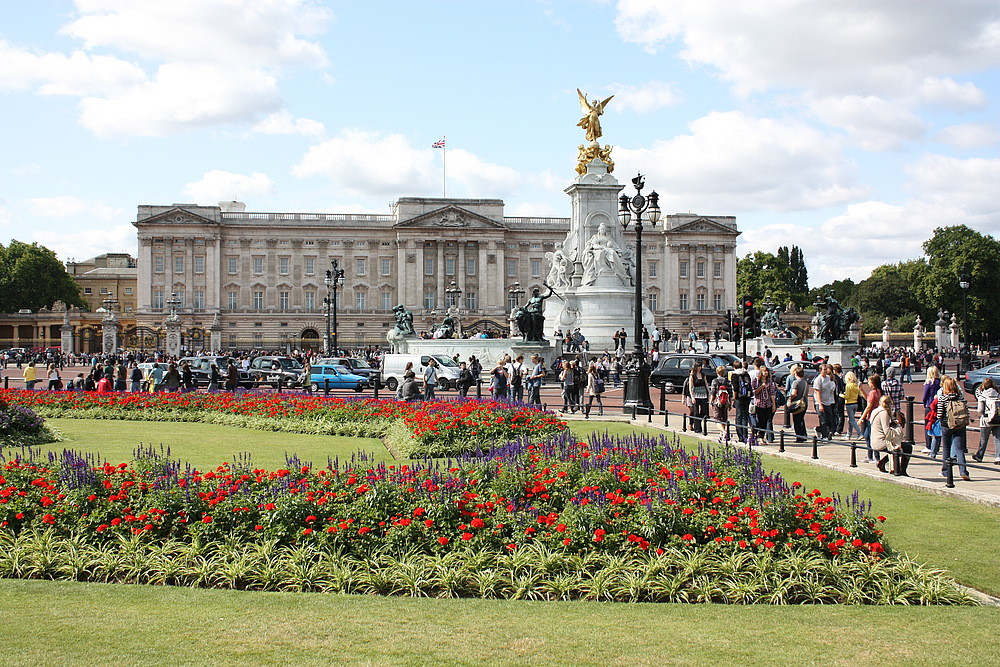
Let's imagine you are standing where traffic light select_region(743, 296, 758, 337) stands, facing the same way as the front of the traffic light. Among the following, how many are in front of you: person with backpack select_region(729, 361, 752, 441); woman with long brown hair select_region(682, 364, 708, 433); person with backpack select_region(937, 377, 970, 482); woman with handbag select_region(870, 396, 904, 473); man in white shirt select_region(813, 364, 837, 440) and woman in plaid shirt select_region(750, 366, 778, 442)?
6

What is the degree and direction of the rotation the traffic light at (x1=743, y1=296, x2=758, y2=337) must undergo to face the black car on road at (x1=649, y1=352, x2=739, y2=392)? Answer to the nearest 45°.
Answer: approximately 90° to its right

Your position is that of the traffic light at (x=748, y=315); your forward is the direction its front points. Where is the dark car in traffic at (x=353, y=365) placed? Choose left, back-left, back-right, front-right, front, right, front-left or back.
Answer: right

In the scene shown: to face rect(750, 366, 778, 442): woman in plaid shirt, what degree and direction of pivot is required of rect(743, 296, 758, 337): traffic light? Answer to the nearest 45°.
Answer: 0° — it already faces them

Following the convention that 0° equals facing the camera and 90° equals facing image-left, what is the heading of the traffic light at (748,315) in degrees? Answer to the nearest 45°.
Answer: approximately 0°

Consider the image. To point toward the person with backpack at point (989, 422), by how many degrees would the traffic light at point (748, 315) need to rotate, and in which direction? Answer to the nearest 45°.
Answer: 0° — it already faces them

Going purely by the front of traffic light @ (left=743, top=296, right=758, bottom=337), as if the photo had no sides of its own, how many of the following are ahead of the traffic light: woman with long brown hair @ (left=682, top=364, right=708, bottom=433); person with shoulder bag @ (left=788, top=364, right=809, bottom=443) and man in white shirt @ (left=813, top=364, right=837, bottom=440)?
3

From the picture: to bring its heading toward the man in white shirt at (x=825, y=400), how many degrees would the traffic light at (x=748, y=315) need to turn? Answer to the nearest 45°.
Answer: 0° — it already faces them

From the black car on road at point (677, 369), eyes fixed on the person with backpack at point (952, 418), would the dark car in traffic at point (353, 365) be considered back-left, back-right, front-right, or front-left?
back-right

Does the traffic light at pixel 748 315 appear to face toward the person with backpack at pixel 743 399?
yes

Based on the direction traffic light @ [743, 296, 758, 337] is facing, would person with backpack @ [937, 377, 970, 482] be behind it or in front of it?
in front
